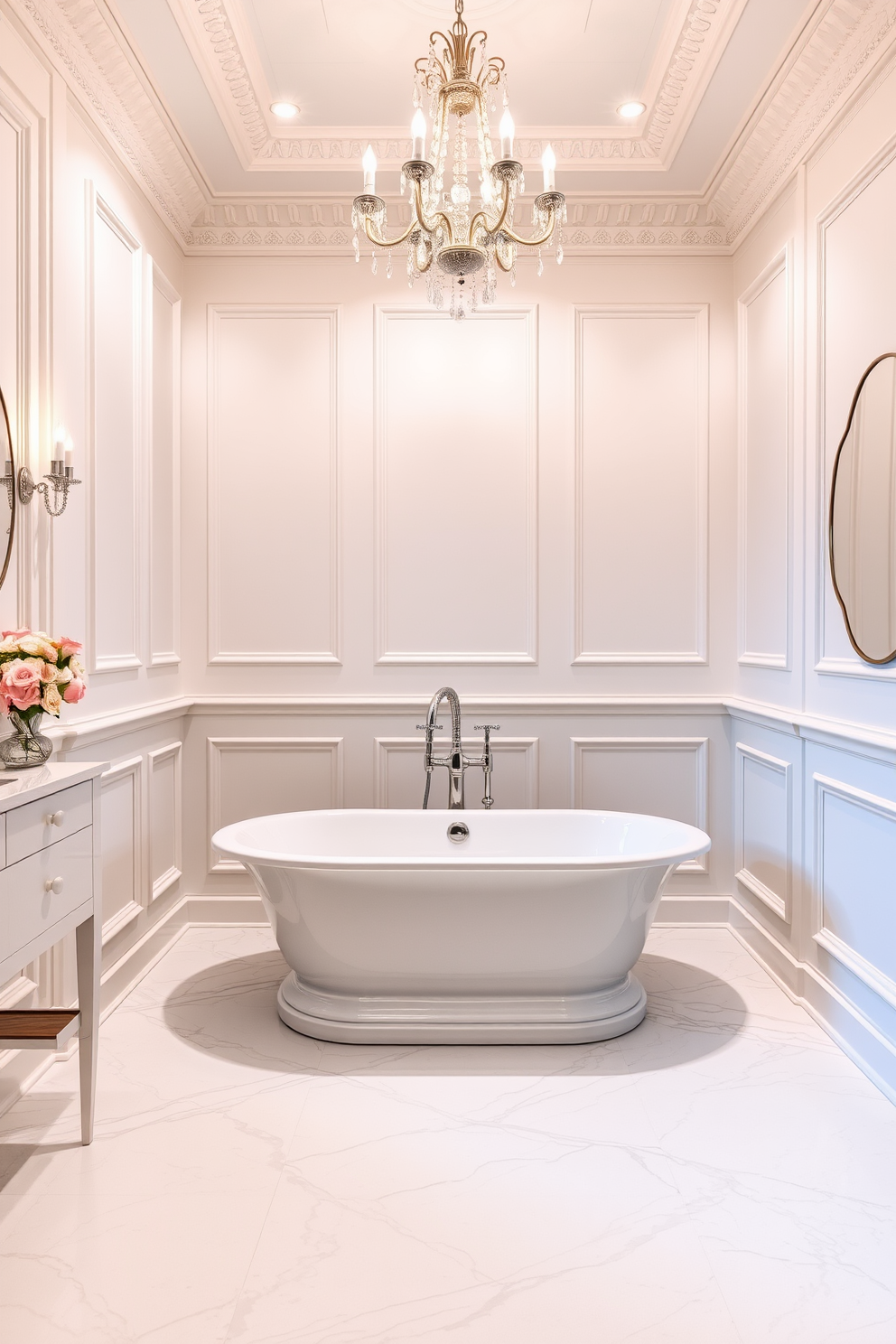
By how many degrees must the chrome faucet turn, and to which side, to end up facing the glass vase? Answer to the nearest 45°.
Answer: approximately 45° to its right

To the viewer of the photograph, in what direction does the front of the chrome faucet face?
facing the viewer

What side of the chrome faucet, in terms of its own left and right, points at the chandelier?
front

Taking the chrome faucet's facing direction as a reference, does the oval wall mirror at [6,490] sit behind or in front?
in front

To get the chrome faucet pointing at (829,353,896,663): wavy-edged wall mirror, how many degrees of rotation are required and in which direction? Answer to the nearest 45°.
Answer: approximately 45° to its left

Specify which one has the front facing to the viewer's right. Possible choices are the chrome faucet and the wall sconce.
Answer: the wall sconce

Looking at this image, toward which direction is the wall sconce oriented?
to the viewer's right

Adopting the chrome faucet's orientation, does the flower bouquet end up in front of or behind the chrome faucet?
in front

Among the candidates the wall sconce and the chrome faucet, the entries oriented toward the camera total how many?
1
